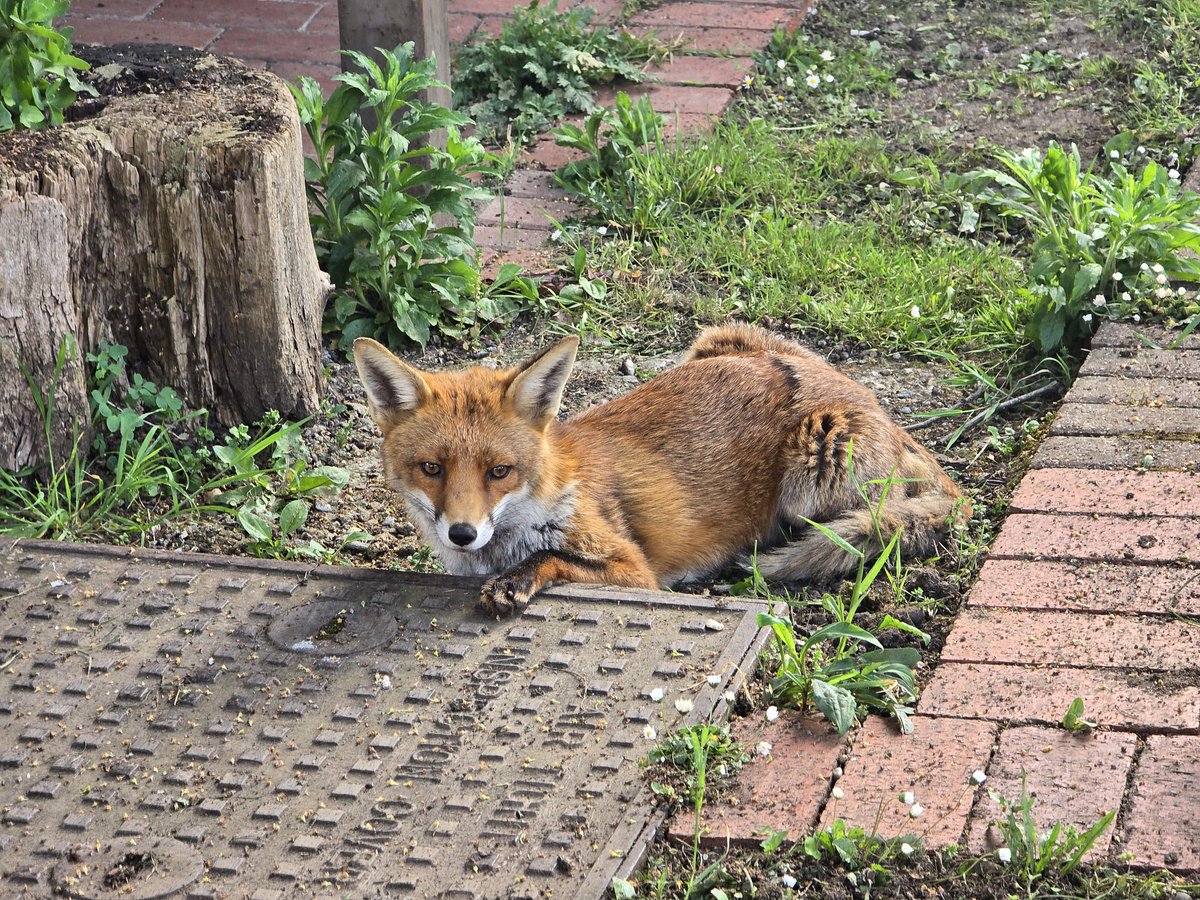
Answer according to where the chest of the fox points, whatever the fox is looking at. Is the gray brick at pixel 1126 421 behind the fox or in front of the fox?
behind

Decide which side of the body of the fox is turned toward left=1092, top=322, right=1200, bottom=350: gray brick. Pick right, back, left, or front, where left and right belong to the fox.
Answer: back

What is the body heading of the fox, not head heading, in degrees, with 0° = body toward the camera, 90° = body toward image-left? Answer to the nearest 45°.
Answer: approximately 45°

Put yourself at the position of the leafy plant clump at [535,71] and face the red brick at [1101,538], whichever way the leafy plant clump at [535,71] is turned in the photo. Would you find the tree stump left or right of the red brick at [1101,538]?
right

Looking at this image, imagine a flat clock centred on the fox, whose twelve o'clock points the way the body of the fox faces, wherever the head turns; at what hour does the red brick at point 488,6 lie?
The red brick is roughly at 4 o'clock from the fox.

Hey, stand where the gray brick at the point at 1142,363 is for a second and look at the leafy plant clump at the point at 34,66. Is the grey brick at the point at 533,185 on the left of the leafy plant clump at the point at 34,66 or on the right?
right

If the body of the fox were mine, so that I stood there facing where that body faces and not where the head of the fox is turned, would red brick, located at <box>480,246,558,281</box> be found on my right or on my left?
on my right

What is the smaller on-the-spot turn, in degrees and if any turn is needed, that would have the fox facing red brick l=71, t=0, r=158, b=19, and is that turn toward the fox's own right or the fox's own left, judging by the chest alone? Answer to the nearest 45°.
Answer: approximately 90° to the fox's own right

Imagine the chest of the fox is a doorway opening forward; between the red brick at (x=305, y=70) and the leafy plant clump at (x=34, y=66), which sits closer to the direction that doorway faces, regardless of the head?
the leafy plant clump

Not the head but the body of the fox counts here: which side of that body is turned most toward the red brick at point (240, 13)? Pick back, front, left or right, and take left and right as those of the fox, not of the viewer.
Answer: right

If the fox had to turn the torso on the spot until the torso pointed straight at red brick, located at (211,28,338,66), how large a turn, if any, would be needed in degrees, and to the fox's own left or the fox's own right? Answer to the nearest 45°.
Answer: approximately 90° to the fox's own right
